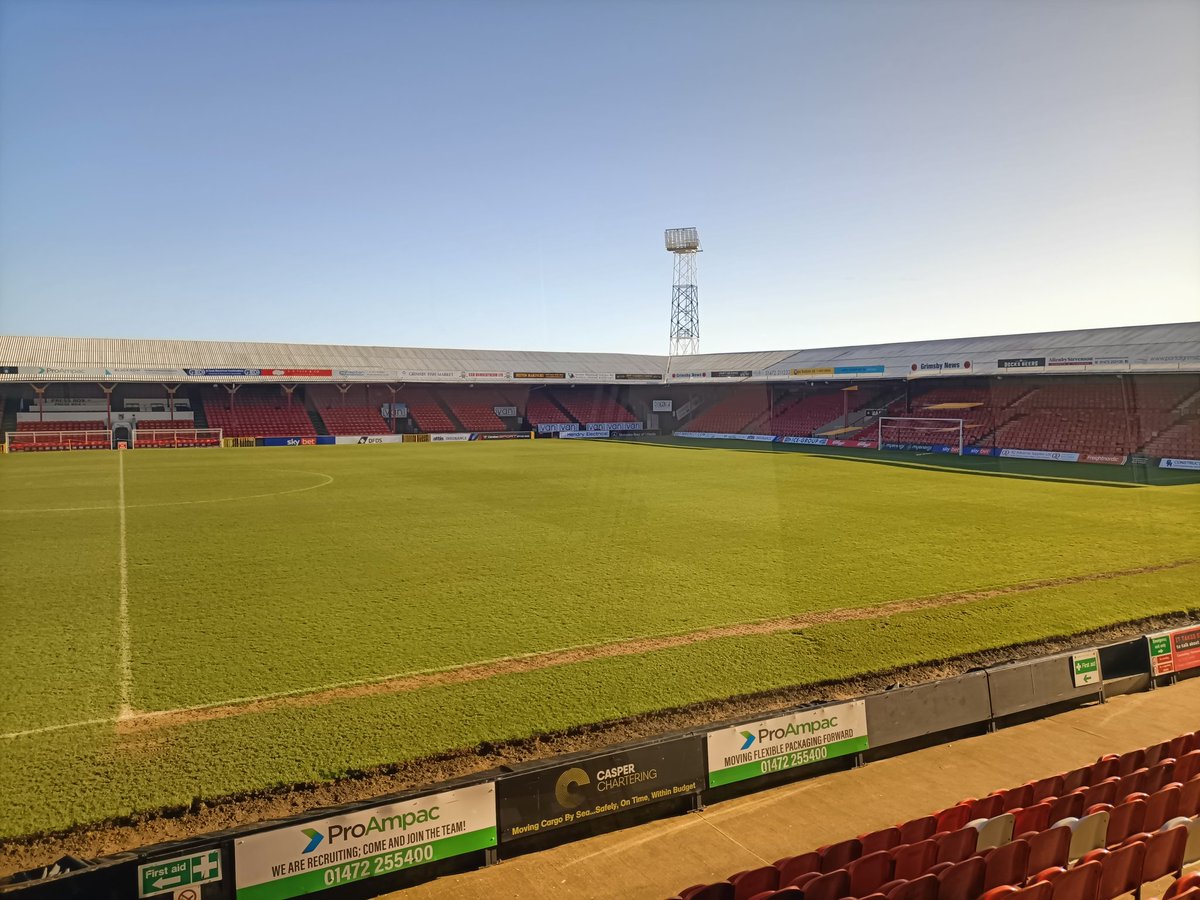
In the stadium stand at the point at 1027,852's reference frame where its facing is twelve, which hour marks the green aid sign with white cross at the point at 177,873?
The green aid sign with white cross is roughly at 10 o'clock from the stadium stand.

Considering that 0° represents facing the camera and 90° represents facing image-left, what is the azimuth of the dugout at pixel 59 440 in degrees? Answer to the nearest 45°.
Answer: approximately 0°

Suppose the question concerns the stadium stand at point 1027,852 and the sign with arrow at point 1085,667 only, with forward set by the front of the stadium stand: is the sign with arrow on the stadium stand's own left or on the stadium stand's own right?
on the stadium stand's own right

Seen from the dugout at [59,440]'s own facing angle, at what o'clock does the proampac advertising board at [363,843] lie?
The proampac advertising board is roughly at 12 o'clock from the dugout.

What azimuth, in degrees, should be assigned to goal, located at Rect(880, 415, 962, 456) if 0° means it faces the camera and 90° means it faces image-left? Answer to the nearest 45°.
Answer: approximately 45°

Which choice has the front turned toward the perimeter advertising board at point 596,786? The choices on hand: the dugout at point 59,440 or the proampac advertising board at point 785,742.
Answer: the dugout

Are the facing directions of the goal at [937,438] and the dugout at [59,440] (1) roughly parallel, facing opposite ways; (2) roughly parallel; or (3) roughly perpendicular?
roughly perpendicular

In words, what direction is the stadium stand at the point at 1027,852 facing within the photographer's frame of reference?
facing away from the viewer and to the left of the viewer

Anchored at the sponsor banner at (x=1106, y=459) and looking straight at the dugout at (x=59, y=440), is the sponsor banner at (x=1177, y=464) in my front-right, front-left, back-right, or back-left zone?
back-left

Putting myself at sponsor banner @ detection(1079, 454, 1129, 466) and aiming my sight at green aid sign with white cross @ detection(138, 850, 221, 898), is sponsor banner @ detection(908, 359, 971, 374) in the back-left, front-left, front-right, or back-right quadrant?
back-right
